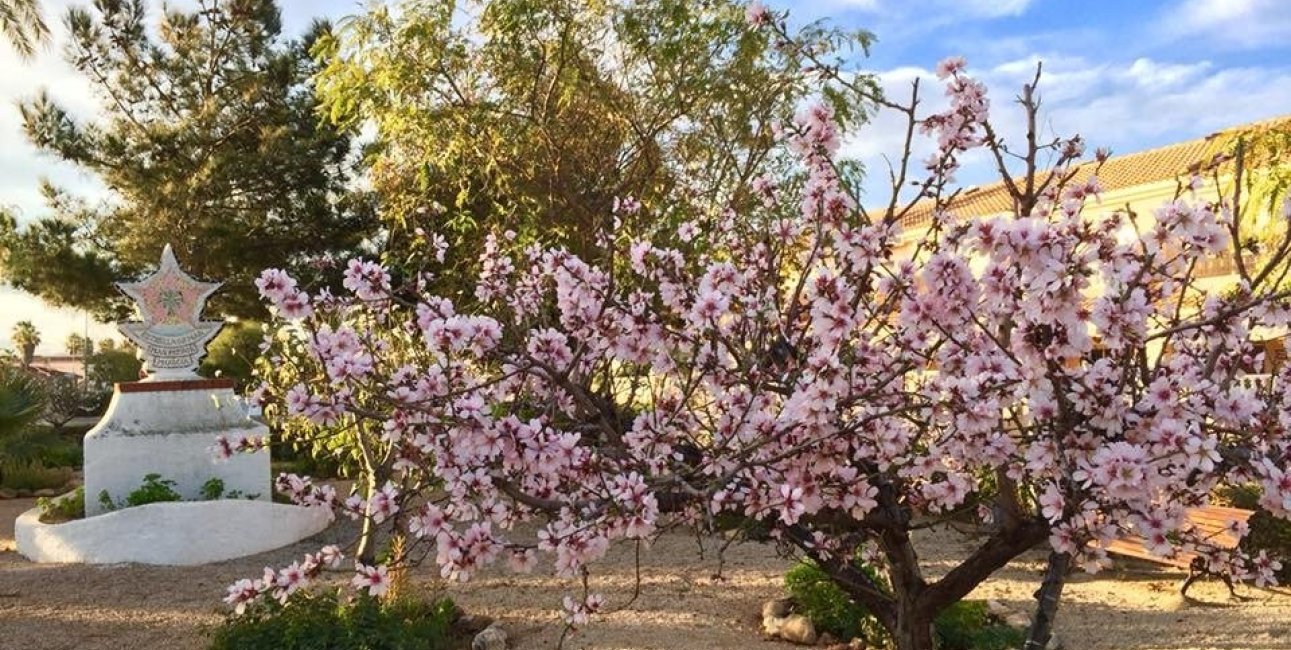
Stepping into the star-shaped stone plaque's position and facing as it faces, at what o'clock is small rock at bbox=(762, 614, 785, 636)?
The small rock is roughly at 11 o'clock from the star-shaped stone plaque.

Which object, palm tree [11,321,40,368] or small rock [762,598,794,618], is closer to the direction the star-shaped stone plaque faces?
the small rock

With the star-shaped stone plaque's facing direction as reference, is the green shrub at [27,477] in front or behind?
behind

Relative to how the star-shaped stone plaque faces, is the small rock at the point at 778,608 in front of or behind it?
in front

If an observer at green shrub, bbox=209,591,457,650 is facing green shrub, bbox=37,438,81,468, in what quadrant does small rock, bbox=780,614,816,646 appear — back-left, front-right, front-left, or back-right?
back-right

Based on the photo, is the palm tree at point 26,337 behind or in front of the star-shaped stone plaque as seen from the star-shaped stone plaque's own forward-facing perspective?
behind

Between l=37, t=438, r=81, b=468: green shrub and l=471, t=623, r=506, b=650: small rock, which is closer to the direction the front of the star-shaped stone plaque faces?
the small rock

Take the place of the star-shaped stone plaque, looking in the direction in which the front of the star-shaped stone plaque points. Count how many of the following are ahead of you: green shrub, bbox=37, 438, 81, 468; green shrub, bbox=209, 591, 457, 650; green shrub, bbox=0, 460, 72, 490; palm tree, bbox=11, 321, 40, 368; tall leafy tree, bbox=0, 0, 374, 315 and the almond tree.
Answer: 2

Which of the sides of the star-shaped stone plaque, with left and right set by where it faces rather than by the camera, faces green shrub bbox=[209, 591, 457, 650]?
front

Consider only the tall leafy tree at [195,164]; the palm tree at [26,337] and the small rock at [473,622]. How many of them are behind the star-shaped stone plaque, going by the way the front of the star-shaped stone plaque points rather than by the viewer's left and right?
2

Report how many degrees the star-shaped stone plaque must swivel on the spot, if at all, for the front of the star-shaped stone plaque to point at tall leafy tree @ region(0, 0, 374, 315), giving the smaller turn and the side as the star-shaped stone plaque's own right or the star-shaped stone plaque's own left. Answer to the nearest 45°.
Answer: approximately 180°

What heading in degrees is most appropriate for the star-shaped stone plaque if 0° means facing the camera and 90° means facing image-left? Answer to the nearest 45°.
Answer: approximately 0°

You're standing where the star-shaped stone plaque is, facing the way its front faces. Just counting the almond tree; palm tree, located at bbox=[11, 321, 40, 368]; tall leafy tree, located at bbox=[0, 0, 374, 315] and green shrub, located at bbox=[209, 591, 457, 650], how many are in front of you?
2

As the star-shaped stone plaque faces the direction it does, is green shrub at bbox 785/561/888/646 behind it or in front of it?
in front
